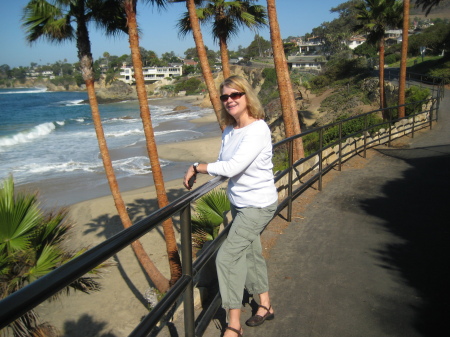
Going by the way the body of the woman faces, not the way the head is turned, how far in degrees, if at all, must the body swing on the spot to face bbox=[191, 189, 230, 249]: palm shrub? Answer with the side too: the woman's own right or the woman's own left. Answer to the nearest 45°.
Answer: approximately 135° to the woman's own right

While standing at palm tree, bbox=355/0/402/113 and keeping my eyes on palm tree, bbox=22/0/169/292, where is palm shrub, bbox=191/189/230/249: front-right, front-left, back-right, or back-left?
front-left

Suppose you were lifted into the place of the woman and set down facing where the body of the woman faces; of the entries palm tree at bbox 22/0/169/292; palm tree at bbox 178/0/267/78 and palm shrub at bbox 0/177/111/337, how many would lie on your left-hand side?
0

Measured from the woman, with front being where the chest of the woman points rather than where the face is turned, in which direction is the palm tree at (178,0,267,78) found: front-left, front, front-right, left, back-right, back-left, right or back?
back-right

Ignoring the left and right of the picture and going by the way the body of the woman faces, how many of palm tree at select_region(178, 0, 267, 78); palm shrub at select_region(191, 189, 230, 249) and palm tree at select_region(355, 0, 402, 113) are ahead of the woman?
0

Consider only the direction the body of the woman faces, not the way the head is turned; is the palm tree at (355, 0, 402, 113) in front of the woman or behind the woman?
behind

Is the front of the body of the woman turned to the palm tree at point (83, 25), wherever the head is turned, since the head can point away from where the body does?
no

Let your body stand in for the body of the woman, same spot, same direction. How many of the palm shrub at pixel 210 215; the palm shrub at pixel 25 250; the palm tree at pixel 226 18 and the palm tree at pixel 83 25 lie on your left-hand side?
0

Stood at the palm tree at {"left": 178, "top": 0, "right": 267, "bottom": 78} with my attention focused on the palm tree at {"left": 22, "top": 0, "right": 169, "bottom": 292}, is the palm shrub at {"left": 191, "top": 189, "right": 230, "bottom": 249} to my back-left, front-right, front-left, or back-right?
front-left

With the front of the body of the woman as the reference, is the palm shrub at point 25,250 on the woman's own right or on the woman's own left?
on the woman's own right

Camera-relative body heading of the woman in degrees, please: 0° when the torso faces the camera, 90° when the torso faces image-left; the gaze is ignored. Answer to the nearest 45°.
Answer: approximately 45°
